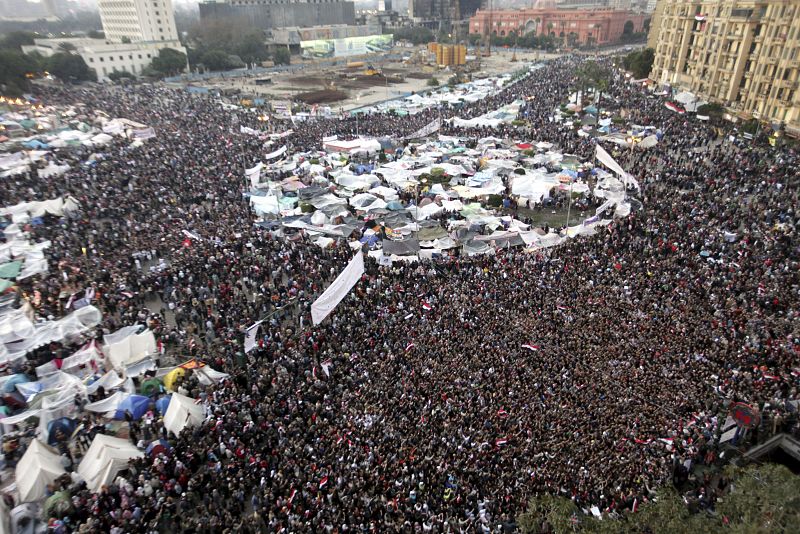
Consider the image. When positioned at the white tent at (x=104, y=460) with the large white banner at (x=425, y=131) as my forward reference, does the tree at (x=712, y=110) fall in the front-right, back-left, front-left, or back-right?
front-right

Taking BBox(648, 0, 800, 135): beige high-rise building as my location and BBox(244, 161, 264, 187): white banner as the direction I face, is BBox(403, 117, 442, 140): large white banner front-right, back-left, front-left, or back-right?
front-right

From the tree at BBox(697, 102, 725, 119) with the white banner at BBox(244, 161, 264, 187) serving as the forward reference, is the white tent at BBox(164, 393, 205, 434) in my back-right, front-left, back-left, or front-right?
front-left

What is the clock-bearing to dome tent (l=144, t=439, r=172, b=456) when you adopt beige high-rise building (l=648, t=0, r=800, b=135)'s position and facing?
The dome tent is roughly at 11 o'clock from the beige high-rise building.

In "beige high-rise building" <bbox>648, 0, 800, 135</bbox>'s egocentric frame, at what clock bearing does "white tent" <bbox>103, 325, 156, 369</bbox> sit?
The white tent is roughly at 11 o'clock from the beige high-rise building.

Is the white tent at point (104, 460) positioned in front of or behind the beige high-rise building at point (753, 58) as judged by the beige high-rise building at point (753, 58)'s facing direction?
in front

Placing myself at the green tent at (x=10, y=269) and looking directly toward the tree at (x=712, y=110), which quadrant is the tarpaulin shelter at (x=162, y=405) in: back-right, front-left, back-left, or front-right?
front-right

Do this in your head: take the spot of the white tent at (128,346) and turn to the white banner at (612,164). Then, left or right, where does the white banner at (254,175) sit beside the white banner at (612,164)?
left

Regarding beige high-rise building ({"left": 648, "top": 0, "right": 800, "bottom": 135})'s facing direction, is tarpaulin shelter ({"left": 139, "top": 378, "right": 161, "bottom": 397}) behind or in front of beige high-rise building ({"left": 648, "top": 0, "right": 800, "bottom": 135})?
in front

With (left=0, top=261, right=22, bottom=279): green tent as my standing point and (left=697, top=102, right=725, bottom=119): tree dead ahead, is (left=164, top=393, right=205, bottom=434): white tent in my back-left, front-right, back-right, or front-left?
front-right

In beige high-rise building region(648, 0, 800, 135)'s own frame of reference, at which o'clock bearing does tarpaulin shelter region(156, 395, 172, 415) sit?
The tarpaulin shelter is roughly at 11 o'clock from the beige high-rise building.

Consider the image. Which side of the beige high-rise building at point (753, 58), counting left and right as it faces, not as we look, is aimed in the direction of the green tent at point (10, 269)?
front

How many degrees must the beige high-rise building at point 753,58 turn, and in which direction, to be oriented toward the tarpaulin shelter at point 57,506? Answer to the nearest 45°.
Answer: approximately 45° to its left

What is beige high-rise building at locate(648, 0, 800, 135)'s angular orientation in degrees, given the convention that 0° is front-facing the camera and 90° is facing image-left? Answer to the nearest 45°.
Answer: approximately 45°

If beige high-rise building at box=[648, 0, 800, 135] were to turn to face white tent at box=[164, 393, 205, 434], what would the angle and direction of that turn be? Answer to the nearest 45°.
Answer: approximately 45° to its left

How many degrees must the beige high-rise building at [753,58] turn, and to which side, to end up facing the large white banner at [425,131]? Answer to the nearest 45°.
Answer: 0° — it already faces it

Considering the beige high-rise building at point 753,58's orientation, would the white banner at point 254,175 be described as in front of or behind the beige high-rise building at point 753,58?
in front
